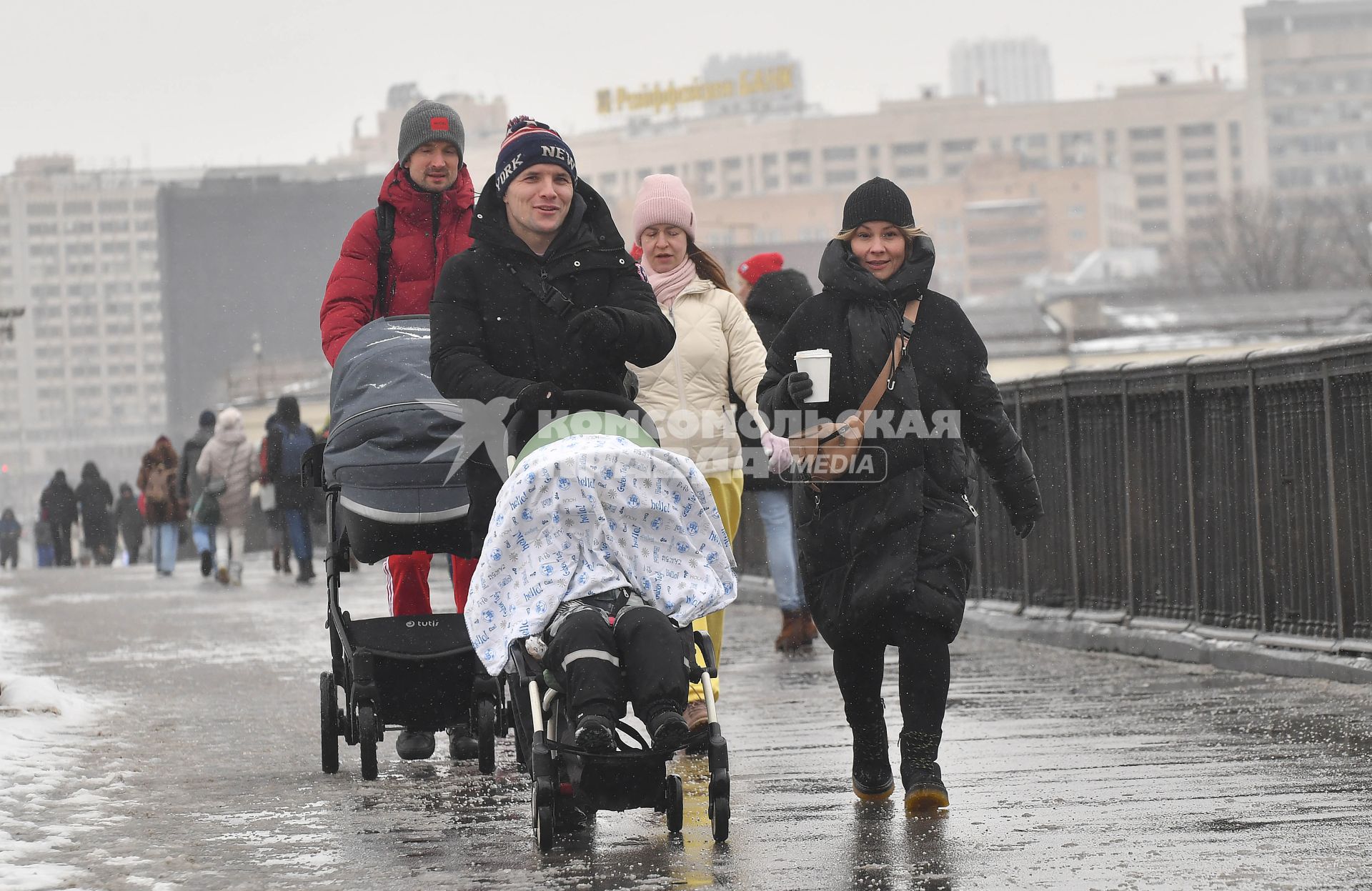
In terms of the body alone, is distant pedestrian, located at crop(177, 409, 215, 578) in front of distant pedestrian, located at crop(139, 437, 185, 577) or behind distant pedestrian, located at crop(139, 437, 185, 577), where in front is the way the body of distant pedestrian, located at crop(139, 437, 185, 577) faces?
behind

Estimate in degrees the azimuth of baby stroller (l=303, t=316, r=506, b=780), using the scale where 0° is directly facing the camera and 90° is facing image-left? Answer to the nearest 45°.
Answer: approximately 0°

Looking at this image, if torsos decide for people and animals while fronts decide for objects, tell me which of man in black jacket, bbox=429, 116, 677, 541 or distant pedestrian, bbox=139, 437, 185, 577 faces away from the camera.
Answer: the distant pedestrian

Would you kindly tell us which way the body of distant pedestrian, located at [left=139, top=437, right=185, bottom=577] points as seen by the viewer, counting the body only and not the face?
away from the camera

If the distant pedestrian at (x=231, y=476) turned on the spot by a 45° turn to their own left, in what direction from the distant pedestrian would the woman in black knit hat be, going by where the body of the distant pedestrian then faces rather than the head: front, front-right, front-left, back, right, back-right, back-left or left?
back-left

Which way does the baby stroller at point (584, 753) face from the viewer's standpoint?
toward the camera

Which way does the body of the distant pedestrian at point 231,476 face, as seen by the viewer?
away from the camera

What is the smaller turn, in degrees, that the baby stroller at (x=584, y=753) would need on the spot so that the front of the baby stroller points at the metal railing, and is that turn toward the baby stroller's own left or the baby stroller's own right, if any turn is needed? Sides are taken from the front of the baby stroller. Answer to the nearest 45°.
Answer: approximately 135° to the baby stroller's own left

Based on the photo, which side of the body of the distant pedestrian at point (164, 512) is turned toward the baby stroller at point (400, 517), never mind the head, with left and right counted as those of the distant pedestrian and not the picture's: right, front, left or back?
back

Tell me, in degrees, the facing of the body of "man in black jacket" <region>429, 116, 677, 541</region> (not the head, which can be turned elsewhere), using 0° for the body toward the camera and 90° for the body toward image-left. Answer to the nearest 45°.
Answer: approximately 0°

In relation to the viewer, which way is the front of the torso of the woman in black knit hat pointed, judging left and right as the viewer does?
facing the viewer

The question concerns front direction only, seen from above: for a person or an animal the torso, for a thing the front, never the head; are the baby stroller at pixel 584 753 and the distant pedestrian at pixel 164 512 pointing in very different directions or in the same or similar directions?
very different directions
